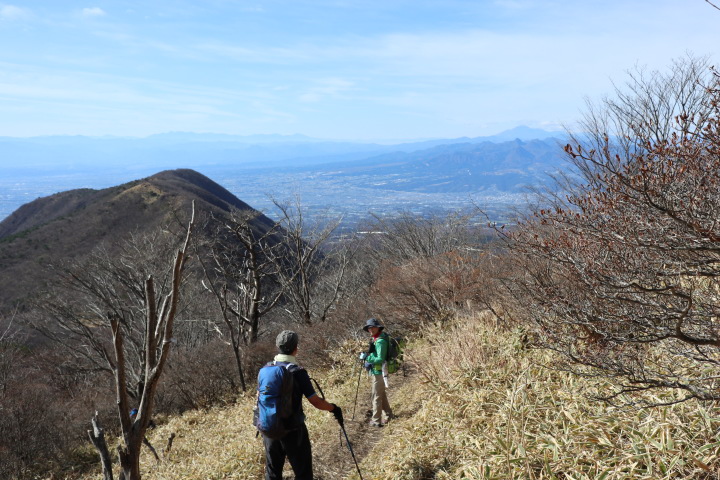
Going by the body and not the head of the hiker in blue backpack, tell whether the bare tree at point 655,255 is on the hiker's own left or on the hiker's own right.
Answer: on the hiker's own right

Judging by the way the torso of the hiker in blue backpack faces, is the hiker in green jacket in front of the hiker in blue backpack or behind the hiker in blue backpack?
in front

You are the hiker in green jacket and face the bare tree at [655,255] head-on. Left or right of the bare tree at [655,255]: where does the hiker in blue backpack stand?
right

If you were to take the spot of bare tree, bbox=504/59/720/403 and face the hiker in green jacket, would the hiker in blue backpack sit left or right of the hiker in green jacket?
left

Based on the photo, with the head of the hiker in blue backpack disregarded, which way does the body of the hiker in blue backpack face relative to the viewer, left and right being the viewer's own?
facing away from the viewer and to the right of the viewer

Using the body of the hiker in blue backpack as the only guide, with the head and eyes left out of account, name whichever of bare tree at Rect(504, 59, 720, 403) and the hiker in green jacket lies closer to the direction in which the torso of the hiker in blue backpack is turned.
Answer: the hiker in green jacket
